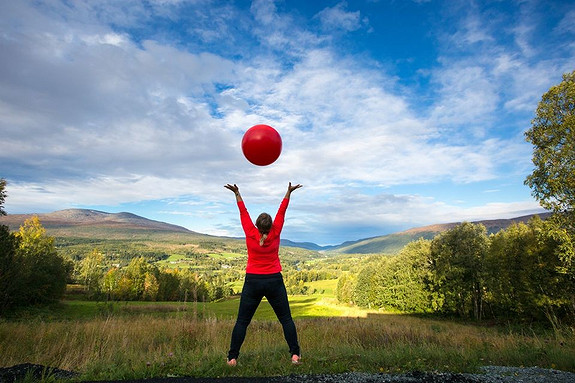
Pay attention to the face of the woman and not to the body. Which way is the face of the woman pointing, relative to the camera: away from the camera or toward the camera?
away from the camera

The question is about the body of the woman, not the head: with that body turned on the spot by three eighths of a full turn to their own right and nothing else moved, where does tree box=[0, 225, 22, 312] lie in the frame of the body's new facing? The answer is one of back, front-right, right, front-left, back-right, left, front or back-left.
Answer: back

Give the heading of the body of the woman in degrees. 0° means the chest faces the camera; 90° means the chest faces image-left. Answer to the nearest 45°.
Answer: approximately 180°

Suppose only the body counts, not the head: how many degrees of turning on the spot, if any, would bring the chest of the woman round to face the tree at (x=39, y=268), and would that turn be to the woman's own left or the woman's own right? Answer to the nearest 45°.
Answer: approximately 45° to the woman's own left

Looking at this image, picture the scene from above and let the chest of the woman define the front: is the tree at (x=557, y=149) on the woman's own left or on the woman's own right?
on the woman's own right

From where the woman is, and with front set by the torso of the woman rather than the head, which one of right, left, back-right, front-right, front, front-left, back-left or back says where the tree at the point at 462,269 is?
front-right
